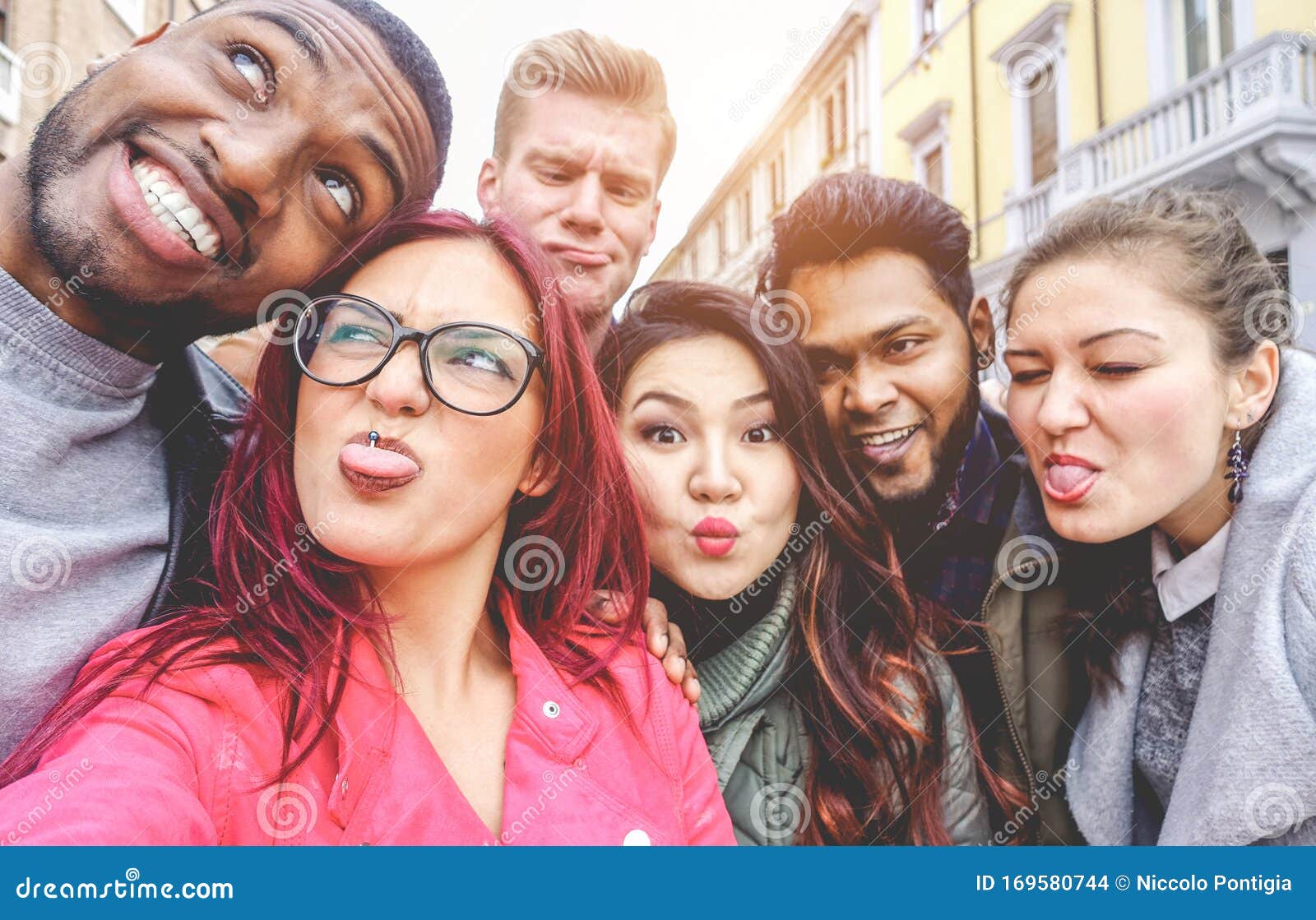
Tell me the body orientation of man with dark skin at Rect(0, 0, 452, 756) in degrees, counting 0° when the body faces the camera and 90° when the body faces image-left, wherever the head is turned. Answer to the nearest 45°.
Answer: approximately 0°

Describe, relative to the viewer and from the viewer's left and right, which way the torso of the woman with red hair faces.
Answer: facing the viewer

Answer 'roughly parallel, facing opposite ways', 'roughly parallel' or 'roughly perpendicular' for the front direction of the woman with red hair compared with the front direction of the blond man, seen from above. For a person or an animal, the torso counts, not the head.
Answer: roughly parallel

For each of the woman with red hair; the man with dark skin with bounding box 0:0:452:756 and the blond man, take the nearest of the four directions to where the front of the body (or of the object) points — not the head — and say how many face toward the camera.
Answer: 3

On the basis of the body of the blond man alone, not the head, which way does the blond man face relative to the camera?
toward the camera

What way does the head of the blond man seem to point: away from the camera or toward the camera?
toward the camera

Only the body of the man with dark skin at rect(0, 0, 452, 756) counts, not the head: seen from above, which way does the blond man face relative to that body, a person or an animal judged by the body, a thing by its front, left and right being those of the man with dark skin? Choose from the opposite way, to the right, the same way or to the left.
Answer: the same way
